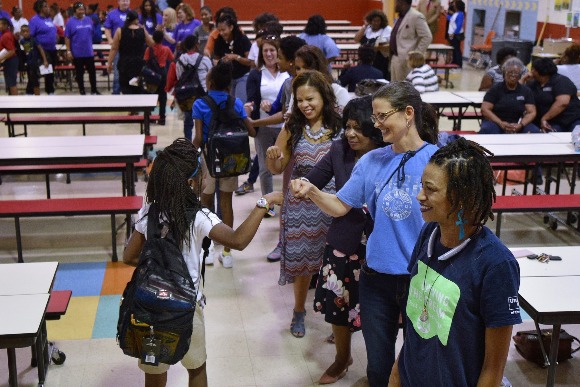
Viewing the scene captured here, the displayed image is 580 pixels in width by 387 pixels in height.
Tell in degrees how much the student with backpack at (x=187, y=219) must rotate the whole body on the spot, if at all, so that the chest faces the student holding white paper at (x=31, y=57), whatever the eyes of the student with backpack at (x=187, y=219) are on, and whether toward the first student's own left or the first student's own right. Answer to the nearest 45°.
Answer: approximately 45° to the first student's own left

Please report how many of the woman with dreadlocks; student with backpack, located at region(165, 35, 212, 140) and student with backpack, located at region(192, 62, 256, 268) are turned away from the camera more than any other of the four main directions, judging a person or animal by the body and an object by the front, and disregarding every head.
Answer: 2

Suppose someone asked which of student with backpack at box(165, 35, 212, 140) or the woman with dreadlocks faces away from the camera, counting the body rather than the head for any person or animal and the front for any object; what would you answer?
the student with backpack

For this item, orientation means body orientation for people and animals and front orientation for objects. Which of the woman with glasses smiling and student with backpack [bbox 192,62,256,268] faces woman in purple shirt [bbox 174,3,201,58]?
the student with backpack

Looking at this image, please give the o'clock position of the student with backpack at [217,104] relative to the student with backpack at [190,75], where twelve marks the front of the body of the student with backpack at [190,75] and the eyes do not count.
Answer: the student with backpack at [217,104] is roughly at 6 o'clock from the student with backpack at [190,75].

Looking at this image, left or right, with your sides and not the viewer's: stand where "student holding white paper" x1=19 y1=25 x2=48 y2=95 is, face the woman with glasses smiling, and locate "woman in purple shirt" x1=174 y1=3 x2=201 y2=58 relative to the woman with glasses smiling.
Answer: left

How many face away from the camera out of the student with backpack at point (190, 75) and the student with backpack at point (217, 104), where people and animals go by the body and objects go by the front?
2

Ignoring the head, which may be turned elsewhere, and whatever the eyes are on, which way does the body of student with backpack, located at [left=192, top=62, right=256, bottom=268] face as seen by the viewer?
away from the camera

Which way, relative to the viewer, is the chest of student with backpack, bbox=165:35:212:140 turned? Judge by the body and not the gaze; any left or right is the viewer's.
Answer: facing away from the viewer

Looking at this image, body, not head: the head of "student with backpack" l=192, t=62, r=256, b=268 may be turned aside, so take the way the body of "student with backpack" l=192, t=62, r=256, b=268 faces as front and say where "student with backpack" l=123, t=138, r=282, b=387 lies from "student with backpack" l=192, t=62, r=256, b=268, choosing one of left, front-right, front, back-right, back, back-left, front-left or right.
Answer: back

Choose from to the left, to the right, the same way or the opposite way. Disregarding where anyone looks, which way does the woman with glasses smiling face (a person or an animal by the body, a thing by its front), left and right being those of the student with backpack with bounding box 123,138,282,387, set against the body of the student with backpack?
the opposite way

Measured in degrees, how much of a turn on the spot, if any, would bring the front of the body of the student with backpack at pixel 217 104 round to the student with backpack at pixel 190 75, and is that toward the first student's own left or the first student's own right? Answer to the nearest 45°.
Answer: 0° — they already face them

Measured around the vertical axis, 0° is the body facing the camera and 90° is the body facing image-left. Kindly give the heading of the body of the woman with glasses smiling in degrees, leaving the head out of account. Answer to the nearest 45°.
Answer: approximately 45°

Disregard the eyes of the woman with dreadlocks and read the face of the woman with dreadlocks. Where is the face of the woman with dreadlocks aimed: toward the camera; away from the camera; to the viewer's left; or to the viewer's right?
to the viewer's left

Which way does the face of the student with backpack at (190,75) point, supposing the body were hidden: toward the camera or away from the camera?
away from the camera

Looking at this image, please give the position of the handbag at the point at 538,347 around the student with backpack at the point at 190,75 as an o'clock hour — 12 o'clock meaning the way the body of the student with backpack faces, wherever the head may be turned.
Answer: The handbag is roughly at 5 o'clock from the student with backpack.
